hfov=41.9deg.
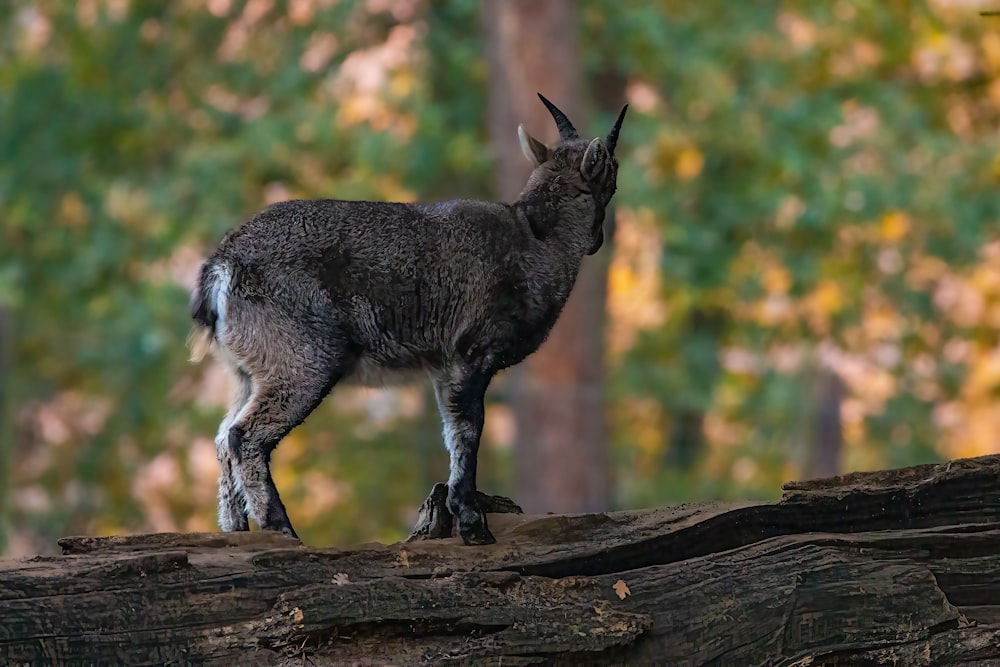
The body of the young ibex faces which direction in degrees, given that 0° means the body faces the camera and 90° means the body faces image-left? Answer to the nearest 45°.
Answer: approximately 270°

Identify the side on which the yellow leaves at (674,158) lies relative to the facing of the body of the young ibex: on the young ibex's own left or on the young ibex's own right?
on the young ibex's own left

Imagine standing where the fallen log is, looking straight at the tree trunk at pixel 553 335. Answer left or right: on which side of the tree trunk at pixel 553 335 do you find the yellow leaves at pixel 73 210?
left

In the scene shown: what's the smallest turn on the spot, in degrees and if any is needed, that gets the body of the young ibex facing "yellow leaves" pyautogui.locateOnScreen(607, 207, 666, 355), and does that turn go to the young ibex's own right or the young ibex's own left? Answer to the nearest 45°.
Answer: approximately 90° to the young ibex's own left

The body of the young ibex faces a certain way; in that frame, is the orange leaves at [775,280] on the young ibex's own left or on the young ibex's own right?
on the young ibex's own left

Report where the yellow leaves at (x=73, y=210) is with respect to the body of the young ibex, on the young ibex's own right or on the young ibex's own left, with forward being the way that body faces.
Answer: on the young ibex's own left

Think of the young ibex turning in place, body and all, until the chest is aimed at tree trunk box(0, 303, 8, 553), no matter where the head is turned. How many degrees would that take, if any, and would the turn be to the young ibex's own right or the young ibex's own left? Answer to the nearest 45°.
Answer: approximately 135° to the young ibex's own left

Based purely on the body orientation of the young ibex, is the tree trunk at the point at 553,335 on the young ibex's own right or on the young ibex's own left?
on the young ibex's own left

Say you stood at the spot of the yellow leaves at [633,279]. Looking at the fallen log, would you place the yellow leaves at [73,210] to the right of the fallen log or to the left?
right
